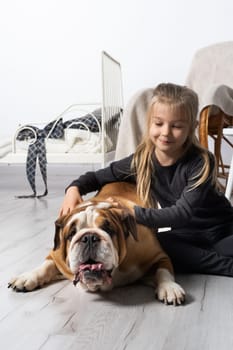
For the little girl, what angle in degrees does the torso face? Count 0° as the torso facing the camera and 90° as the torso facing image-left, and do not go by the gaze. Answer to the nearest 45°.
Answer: approximately 45°

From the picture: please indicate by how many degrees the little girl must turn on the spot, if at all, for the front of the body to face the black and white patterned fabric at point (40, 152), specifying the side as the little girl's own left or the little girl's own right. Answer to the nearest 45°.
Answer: approximately 90° to the little girl's own right

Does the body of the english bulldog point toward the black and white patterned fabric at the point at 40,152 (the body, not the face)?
no

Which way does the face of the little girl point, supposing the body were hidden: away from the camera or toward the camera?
toward the camera

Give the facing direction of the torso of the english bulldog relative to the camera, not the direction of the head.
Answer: toward the camera

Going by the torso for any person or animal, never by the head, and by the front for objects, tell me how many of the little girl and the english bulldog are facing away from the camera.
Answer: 0
